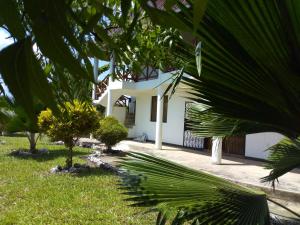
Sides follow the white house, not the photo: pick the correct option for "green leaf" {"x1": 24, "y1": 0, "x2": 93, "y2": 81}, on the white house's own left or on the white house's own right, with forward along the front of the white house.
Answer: on the white house's own left

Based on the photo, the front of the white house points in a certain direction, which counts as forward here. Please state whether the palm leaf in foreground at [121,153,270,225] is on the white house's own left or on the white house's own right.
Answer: on the white house's own left

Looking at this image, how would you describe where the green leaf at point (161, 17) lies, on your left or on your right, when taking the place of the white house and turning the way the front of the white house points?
on your left

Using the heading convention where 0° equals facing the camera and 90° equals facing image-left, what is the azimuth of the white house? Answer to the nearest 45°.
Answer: approximately 45°
